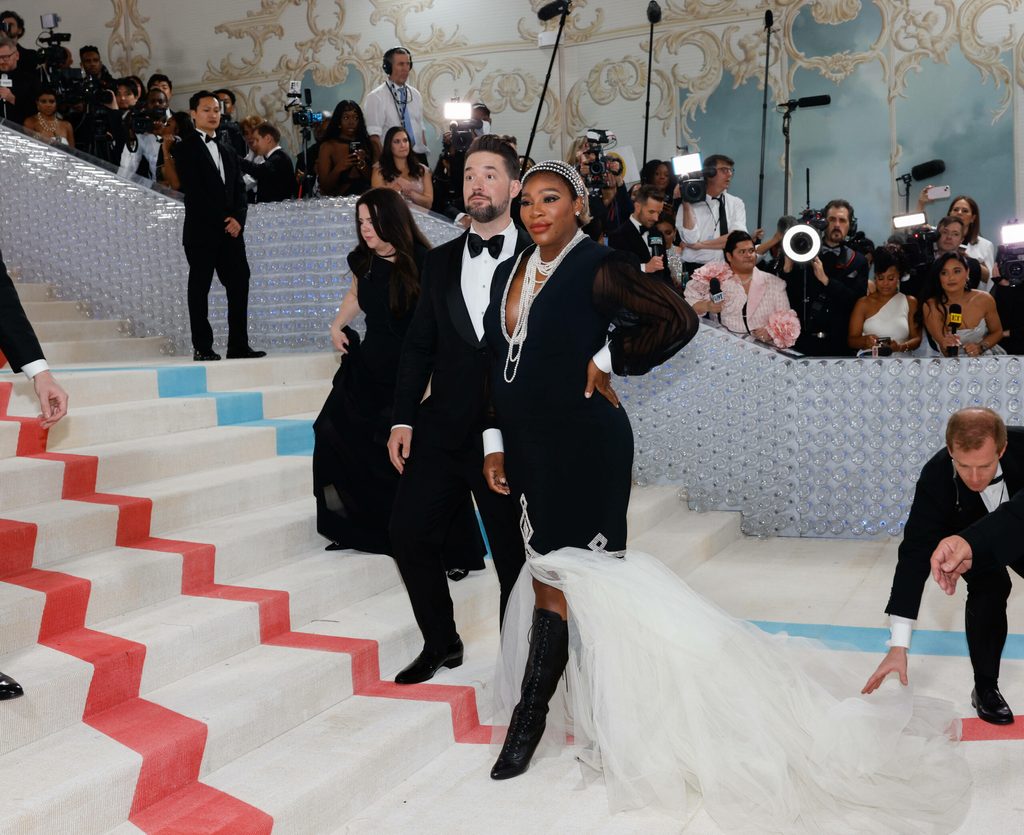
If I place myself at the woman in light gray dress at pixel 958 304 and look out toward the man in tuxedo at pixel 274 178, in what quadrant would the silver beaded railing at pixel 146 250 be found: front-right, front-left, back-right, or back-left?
front-left

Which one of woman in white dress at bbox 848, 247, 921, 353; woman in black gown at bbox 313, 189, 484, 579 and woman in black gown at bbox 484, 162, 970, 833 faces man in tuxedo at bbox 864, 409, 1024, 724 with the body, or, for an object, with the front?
the woman in white dress

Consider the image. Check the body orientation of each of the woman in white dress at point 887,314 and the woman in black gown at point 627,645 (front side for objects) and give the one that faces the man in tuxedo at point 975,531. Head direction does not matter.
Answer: the woman in white dress

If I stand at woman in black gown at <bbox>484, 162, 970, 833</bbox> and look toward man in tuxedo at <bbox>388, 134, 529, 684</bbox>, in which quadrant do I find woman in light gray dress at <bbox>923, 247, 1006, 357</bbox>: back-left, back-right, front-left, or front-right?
front-right

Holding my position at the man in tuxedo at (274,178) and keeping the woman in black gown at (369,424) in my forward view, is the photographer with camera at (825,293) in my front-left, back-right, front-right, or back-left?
front-left

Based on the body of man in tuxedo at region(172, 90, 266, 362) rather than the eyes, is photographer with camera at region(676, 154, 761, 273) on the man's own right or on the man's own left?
on the man's own left

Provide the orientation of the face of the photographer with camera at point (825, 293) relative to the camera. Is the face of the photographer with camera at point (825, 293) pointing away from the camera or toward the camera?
toward the camera

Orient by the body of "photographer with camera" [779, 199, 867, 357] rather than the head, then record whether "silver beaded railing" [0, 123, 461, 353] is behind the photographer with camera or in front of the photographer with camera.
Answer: in front

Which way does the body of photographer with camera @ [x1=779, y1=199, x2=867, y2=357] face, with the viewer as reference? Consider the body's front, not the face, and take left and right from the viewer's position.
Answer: facing the viewer and to the left of the viewer

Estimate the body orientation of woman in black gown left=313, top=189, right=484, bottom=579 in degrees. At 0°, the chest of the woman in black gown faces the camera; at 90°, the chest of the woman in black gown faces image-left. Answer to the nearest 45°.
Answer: approximately 45°

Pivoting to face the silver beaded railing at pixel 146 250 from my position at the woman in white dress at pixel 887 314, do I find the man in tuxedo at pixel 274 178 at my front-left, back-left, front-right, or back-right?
front-right

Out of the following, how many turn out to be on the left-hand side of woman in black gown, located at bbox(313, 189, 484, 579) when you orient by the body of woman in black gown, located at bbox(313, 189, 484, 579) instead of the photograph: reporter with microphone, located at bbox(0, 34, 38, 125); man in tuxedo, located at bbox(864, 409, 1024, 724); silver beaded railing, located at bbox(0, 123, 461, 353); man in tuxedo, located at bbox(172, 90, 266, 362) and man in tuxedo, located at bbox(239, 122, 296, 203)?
1

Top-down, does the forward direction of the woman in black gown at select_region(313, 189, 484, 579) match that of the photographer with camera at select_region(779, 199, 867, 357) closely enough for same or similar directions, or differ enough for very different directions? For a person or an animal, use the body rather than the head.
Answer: same or similar directions

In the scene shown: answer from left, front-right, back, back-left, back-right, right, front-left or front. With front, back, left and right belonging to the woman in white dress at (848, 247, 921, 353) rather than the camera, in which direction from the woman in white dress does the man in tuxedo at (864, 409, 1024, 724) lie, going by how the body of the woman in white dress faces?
front

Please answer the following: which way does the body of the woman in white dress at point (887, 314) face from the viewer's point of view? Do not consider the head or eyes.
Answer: toward the camera
